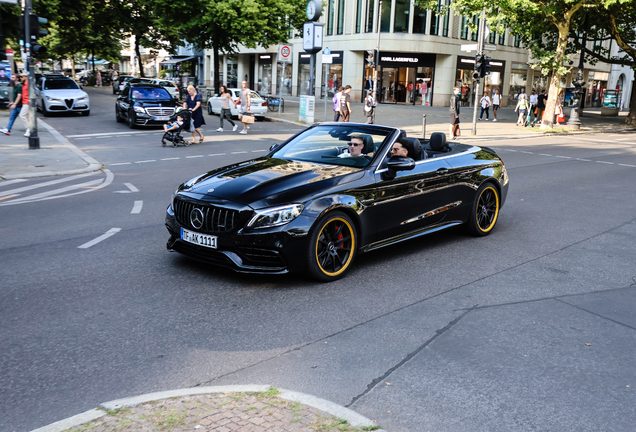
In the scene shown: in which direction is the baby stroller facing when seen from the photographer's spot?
facing to the left of the viewer

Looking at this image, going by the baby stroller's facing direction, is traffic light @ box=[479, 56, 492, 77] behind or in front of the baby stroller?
behind

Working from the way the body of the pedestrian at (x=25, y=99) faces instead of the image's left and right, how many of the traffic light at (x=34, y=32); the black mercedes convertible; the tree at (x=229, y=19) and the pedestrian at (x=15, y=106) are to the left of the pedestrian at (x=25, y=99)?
2

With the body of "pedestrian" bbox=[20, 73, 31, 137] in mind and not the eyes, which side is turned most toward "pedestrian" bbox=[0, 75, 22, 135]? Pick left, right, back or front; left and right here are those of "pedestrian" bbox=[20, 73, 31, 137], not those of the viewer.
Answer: front
